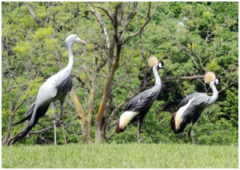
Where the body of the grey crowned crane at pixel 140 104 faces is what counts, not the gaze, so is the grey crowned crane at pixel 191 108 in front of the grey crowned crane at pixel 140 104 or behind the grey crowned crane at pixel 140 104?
in front

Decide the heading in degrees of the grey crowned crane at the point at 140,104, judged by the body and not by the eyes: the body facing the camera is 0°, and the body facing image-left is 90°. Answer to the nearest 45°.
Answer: approximately 270°

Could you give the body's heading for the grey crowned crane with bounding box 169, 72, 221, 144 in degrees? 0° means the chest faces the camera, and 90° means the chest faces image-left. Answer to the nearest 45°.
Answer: approximately 270°

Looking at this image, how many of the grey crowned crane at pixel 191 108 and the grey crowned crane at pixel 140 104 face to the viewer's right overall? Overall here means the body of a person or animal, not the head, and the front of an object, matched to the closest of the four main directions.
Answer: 2

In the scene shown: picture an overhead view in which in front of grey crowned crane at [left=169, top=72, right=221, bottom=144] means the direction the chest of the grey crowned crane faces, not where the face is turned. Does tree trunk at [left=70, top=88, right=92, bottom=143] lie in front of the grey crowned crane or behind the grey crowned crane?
behind

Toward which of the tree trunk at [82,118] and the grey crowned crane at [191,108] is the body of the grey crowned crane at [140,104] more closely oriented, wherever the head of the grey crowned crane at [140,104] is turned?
the grey crowned crane

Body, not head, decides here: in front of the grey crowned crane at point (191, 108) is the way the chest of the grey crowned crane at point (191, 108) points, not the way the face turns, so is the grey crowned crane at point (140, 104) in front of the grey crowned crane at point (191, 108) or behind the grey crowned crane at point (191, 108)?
behind
